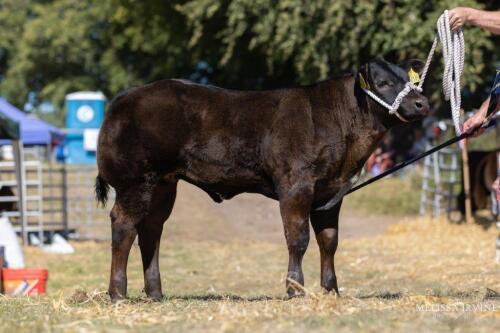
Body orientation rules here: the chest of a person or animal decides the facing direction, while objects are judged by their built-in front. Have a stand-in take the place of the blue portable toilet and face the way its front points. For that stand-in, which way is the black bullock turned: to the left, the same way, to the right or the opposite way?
to the left

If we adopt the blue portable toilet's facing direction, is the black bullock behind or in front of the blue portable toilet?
in front

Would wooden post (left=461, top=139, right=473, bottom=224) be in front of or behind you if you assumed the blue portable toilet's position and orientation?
in front

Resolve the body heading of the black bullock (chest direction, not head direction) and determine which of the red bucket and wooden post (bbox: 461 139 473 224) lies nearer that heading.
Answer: the wooden post

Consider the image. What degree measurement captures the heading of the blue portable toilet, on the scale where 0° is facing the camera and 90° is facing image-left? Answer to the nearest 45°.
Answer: approximately 0°

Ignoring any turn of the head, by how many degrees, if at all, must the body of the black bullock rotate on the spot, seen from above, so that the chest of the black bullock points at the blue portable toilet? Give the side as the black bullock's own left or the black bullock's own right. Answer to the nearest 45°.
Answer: approximately 90° to the black bullock's own left

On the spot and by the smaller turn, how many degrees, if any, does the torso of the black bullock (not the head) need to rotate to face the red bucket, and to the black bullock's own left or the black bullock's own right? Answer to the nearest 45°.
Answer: approximately 135° to the black bullock's own left

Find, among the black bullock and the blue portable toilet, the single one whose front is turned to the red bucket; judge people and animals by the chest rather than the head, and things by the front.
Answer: the blue portable toilet

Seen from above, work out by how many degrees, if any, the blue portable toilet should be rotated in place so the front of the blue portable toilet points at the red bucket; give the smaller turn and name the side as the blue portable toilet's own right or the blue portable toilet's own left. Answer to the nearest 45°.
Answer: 0° — it already faces it

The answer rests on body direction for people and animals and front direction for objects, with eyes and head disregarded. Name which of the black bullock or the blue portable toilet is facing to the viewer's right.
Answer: the black bullock

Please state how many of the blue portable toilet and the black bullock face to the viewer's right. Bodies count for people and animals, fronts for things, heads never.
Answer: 1

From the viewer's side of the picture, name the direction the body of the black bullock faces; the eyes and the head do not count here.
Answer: to the viewer's right
